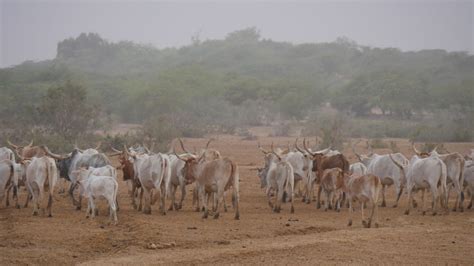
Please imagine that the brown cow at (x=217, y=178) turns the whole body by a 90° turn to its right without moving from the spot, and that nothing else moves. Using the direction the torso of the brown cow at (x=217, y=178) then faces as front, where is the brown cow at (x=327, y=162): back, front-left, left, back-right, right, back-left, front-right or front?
front

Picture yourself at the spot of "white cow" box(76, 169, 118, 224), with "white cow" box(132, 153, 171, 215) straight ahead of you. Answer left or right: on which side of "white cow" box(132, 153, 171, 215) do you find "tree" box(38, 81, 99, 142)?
left

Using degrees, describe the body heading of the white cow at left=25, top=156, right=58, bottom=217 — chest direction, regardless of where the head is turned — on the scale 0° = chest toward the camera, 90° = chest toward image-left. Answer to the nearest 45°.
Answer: approximately 180°

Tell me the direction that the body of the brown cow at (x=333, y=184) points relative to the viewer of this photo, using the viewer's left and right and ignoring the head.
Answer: facing away from the viewer

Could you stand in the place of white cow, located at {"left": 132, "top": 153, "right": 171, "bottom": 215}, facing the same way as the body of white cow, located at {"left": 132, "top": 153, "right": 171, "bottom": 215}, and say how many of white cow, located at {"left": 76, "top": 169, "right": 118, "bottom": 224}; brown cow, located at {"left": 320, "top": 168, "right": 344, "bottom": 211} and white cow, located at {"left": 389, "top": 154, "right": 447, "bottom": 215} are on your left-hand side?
1

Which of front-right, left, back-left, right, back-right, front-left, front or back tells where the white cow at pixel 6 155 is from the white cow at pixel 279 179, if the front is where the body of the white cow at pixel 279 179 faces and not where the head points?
front-left

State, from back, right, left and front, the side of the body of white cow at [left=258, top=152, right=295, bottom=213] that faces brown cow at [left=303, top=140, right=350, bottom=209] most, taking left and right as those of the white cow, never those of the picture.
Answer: right

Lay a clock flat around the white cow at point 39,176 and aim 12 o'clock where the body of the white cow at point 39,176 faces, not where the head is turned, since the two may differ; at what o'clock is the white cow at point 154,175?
the white cow at point 154,175 is roughly at 3 o'clock from the white cow at point 39,176.

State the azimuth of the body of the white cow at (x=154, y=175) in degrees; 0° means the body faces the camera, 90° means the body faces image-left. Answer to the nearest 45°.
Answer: approximately 135°

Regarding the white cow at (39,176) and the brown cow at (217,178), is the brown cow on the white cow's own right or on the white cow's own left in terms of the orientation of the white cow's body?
on the white cow's own right

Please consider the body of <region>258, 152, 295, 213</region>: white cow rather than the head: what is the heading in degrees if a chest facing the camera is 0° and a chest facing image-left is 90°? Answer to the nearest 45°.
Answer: approximately 135°

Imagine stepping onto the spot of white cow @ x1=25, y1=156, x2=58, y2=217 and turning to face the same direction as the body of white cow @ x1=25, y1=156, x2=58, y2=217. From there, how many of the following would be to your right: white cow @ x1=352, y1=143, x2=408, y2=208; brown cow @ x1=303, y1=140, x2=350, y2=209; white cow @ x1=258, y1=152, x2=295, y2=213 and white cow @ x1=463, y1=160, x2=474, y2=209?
4

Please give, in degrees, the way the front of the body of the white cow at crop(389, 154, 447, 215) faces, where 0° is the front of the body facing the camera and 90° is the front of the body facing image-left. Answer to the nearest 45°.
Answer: approximately 135°

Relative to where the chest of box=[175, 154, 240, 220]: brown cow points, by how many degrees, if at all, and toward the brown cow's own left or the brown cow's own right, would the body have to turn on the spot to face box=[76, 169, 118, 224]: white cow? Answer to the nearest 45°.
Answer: approximately 45° to the brown cow's own left

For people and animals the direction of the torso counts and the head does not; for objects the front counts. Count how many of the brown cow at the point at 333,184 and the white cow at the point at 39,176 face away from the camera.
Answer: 2

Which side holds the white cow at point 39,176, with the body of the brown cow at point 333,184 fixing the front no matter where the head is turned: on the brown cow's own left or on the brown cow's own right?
on the brown cow's own left
